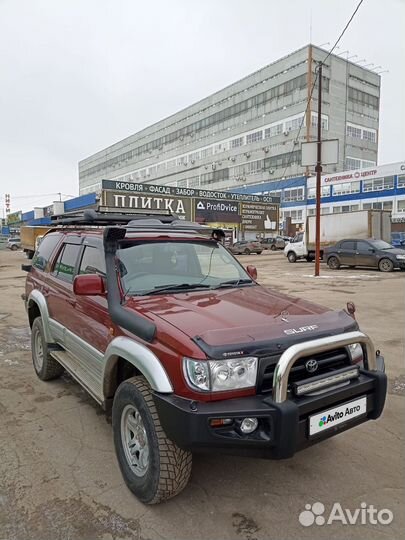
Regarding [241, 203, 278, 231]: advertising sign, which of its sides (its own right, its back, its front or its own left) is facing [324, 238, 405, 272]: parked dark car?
front

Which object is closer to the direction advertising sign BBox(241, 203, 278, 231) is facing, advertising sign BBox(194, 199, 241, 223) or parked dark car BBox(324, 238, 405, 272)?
the parked dark car

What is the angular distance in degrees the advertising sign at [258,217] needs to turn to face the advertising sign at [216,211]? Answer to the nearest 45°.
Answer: approximately 45° to its right

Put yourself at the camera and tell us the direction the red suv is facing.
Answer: facing the viewer and to the right of the viewer

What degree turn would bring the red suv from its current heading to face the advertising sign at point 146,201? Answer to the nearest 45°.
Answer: approximately 135° to its left

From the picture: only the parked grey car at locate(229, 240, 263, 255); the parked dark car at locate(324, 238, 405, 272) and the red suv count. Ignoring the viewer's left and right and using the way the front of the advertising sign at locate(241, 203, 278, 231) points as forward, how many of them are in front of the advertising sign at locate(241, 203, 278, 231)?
3

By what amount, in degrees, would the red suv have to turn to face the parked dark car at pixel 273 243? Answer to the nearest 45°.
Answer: approximately 135° to its left

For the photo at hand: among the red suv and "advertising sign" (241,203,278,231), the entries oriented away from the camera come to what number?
0

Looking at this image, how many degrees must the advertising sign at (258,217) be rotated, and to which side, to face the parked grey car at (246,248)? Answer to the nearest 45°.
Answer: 0° — it already faces it

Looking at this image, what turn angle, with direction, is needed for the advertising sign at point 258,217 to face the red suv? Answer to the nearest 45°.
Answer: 0° — it already faces it

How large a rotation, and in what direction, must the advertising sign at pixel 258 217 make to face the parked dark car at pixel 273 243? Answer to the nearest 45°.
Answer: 0° — it already faces it

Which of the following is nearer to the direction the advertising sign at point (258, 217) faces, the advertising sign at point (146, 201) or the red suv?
the red suv

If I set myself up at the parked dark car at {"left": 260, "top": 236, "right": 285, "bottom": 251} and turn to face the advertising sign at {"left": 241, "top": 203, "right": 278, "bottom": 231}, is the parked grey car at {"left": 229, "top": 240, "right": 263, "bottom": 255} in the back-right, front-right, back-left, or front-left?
back-left

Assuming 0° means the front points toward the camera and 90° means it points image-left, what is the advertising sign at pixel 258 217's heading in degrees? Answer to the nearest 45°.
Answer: approximately 0°
